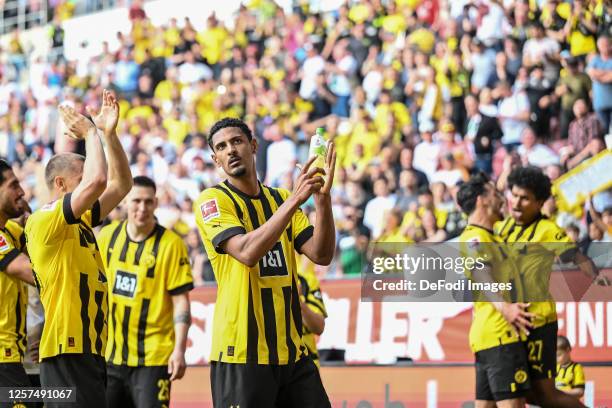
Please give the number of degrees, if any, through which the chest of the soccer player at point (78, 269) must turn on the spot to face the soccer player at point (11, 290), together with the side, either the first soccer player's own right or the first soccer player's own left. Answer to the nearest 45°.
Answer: approximately 135° to the first soccer player's own left

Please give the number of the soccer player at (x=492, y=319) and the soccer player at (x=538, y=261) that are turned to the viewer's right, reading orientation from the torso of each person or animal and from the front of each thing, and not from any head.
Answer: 1

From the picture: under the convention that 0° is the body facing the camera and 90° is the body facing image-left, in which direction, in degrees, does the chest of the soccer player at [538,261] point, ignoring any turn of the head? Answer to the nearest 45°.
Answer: approximately 45°

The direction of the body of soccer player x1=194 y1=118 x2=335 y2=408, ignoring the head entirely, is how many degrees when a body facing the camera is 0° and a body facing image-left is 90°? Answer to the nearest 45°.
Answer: approximately 315°

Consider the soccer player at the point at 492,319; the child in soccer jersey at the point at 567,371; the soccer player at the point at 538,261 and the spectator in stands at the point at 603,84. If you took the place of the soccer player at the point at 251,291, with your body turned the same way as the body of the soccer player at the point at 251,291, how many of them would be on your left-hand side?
4

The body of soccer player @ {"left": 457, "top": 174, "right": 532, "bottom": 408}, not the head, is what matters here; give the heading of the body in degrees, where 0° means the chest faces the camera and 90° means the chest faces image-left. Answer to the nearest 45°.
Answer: approximately 270°

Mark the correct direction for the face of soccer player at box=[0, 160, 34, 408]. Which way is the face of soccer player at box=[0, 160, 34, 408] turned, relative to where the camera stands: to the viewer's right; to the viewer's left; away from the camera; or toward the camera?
to the viewer's right

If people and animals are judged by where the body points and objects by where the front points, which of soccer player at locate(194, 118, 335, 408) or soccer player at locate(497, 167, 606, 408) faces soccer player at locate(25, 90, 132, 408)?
soccer player at locate(497, 167, 606, 408)

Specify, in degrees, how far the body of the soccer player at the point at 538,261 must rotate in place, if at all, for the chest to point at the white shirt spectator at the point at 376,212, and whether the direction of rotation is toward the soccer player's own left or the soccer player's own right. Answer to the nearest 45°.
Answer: approximately 90° to the soccer player's own right

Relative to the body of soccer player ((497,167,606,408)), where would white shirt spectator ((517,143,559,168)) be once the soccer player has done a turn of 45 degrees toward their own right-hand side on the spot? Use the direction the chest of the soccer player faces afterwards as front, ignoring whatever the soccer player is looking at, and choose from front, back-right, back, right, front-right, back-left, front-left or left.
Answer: right

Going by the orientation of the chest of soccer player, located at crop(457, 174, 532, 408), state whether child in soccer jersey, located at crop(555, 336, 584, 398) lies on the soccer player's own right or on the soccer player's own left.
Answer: on the soccer player's own left

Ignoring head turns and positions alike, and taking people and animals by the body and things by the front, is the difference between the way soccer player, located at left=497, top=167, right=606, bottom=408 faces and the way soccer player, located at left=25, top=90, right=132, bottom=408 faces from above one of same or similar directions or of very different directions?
very different directions
